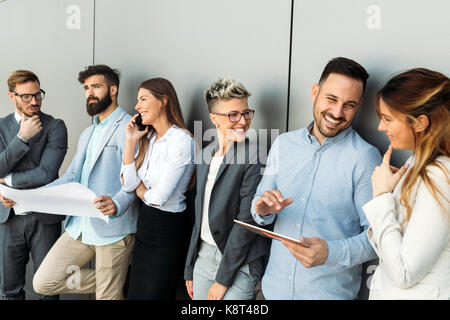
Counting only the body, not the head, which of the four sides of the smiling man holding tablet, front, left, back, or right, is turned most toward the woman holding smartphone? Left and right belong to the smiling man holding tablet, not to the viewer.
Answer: right

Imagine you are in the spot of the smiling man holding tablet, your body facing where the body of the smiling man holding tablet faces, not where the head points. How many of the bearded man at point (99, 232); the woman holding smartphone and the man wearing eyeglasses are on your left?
0

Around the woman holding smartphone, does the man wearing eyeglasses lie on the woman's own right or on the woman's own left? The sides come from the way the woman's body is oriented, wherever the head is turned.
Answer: on the woman's own right

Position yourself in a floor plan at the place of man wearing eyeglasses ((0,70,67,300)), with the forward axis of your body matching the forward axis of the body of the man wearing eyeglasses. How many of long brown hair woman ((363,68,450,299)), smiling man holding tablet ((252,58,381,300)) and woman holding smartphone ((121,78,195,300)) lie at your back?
0

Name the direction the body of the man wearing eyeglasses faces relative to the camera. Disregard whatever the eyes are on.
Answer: toward the camera

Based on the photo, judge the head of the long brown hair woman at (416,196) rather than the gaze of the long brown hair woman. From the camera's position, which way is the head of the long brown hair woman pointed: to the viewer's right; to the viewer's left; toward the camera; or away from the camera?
to the viewer's left

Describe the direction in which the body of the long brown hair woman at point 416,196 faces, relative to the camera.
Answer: to the viewer's left
